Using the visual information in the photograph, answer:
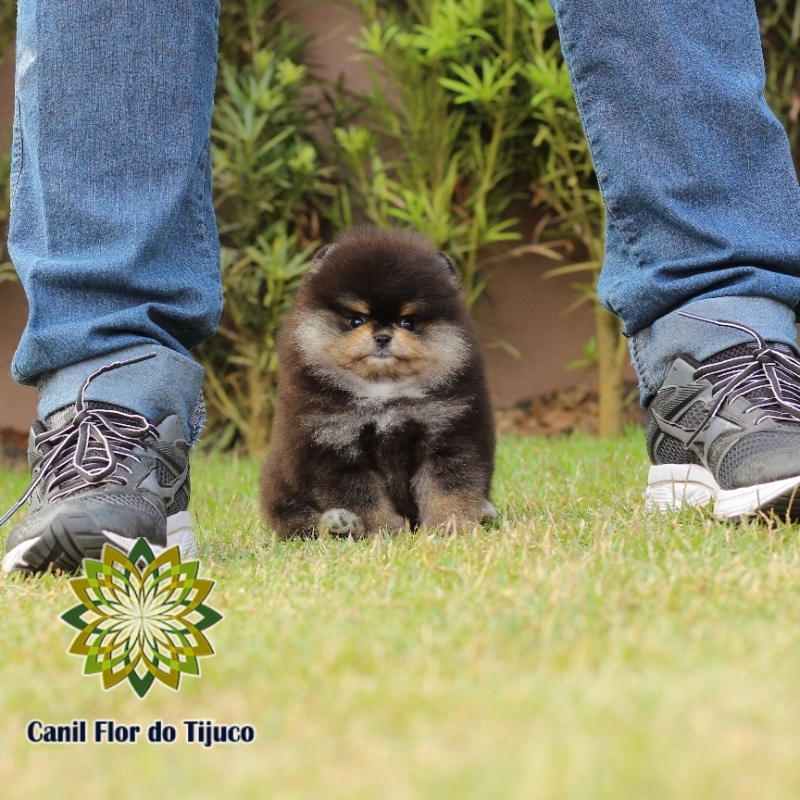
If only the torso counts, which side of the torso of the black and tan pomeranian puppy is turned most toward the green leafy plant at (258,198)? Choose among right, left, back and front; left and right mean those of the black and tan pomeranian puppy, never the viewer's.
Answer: back

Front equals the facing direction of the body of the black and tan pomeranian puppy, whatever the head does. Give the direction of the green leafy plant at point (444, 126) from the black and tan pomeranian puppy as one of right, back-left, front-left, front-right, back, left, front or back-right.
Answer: back

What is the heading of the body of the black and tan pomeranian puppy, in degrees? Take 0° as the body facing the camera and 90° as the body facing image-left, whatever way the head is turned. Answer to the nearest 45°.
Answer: approximately 0°

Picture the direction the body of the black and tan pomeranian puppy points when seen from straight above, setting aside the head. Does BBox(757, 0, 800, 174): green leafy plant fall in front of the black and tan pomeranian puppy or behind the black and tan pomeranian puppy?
behind

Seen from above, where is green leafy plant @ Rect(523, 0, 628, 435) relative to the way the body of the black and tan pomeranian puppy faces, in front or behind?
behind
